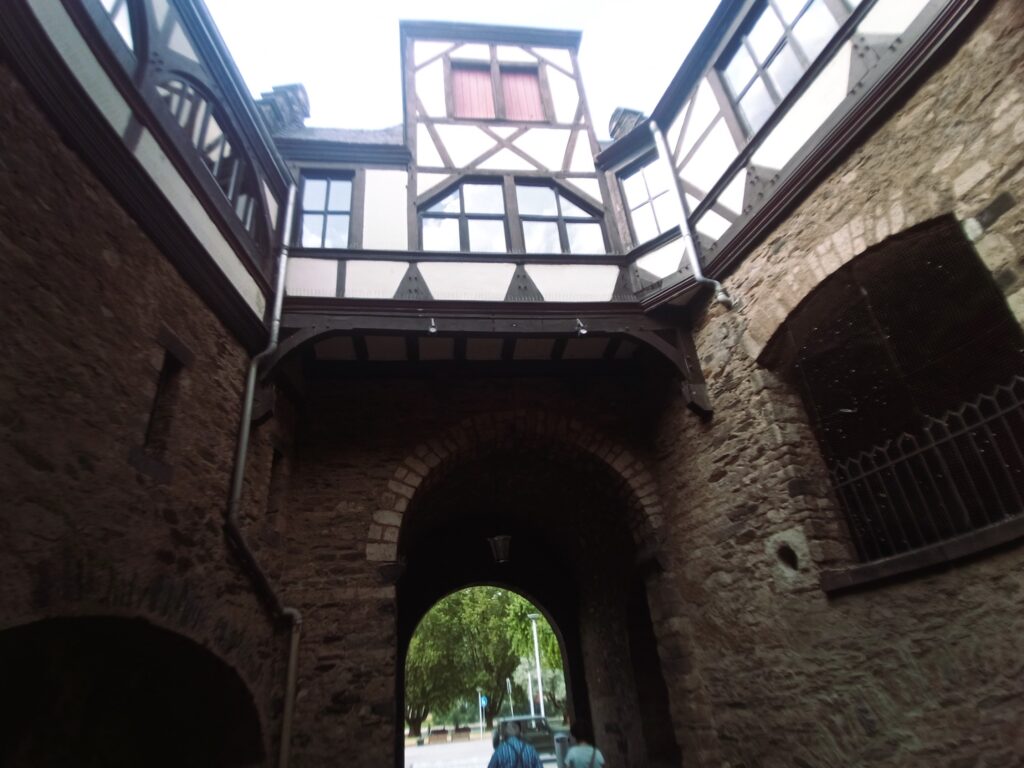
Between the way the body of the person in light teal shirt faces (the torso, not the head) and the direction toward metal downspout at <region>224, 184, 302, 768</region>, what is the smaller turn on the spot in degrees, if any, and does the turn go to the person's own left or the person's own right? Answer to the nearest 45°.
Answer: approximately 135° to the person's own left

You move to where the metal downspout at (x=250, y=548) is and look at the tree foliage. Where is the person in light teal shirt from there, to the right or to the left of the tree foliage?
right

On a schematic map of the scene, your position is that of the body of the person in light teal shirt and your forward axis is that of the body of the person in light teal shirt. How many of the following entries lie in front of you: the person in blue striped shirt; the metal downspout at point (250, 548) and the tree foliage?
1

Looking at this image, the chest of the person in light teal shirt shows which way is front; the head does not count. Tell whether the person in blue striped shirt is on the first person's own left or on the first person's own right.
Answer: on the first person's own left

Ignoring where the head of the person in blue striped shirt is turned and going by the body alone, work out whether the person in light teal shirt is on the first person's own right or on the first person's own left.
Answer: on the first person's own right

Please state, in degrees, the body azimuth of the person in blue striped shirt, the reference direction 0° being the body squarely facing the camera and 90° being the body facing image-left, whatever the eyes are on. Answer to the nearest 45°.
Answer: approximately 180°

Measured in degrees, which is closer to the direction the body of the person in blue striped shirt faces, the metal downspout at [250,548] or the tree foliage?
the tree foliage

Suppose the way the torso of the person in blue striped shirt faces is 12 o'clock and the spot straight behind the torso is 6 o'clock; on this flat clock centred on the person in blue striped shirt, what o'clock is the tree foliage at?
The tree foliage is roughly at 12 o'clock from the person in blue striped shirt.

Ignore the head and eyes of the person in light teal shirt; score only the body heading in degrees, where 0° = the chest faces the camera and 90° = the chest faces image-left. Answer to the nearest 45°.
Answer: approximately 180°

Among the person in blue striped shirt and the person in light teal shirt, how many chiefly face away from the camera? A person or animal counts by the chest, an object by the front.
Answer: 2
